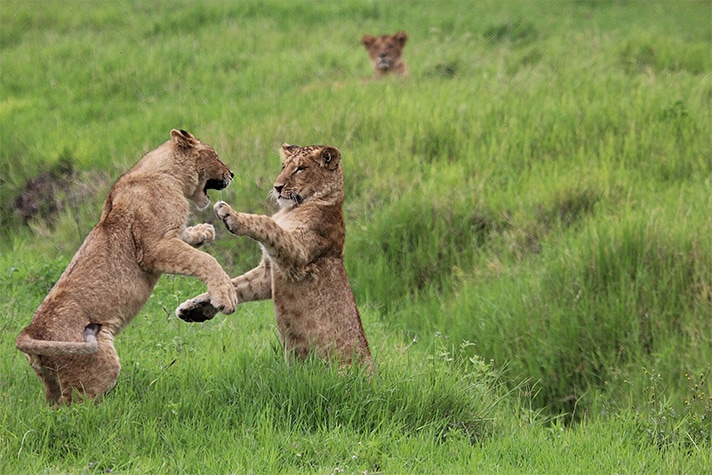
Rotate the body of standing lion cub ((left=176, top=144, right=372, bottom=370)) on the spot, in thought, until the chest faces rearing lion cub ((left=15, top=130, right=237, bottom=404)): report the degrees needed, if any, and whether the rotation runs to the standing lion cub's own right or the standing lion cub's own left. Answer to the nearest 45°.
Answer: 0° — it already faces it

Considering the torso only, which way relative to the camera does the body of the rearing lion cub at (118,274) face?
to the viewer's right

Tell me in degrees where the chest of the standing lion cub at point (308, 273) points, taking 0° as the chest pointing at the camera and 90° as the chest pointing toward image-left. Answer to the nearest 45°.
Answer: approximately 90°

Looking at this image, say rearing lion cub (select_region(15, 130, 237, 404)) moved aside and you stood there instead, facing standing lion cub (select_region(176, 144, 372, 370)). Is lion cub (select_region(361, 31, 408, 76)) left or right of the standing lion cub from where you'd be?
left

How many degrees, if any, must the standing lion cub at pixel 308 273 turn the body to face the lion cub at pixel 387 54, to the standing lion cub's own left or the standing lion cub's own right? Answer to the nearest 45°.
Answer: approximately 90° to the standing lion cub's own right
